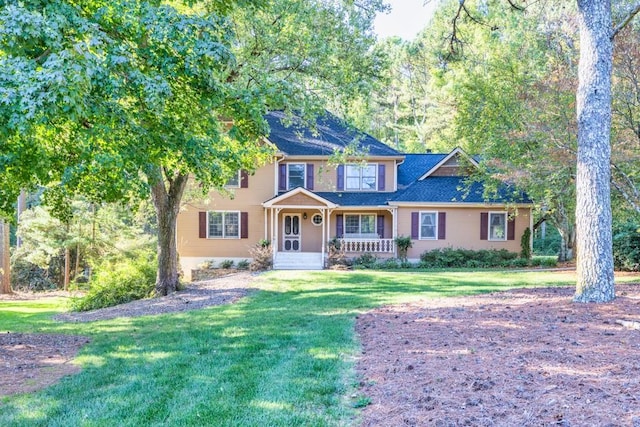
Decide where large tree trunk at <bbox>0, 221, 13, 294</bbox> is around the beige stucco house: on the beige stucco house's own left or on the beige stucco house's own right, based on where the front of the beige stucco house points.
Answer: on the beige stucco house's own right

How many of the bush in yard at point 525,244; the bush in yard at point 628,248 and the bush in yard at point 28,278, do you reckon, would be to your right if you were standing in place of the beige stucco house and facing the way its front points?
1

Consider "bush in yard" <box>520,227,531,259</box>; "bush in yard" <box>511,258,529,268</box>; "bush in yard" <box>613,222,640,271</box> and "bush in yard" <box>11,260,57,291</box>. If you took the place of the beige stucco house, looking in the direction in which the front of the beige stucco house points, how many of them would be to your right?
1

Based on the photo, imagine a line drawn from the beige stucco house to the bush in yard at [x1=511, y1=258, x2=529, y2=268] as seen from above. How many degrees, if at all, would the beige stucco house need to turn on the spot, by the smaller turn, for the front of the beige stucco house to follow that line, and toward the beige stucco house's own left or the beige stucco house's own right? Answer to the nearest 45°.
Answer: approximately 90° to the beige stucco house's own left

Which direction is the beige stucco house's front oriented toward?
toward the camera

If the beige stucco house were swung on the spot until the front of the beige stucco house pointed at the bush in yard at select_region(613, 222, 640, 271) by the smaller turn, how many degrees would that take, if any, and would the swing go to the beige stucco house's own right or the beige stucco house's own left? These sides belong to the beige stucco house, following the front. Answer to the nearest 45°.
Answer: approximately 45° to the beige stucco house's own left

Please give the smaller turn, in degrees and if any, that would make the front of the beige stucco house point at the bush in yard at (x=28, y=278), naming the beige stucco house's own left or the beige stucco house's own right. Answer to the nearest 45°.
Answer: approximately 90° to the beige stucco house's own right

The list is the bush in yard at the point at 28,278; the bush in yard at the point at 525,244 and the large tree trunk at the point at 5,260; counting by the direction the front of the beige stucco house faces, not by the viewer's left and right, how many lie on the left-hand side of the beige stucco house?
1

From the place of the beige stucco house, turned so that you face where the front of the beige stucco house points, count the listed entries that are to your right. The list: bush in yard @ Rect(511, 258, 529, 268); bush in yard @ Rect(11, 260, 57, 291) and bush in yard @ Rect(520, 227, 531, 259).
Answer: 1

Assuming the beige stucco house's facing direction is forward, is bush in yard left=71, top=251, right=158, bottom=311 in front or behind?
in front
